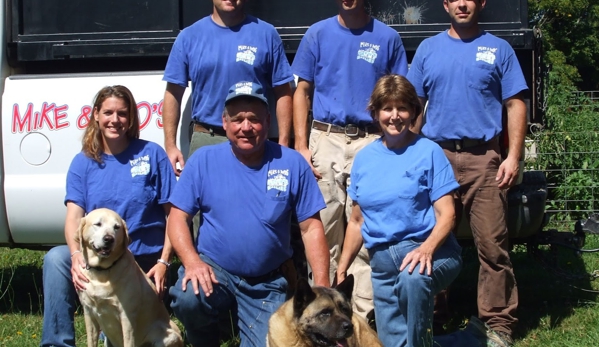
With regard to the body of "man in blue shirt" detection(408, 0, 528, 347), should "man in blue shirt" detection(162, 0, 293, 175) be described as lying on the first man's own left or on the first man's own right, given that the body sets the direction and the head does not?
on the first man's own right

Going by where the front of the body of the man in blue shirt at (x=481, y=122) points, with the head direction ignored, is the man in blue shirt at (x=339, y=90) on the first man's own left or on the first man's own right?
on the first man's own right

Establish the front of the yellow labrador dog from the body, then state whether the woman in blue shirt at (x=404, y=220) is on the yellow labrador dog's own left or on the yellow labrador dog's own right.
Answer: on the yellow labrador dog's own left

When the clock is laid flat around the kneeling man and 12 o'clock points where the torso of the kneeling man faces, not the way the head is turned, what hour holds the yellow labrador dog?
The yellow labrador dog is roughly at 3 o'clock from the kneeling man.

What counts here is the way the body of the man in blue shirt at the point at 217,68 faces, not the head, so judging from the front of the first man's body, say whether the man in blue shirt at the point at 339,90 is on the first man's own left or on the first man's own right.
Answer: on the first man's own left

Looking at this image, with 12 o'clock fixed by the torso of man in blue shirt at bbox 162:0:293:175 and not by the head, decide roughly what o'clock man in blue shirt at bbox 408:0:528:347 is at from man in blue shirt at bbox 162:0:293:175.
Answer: man in blue shirt at bbox 408:0:528:347 is roughly at 9 o'clock from man in blue shirt at bbox 162:0:293:175.

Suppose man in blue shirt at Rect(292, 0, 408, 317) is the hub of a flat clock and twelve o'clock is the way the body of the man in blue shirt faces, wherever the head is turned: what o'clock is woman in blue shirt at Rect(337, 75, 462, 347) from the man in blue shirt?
The woman in blue shirt is roughly at 11 o'clock from the man in blue shirt.
